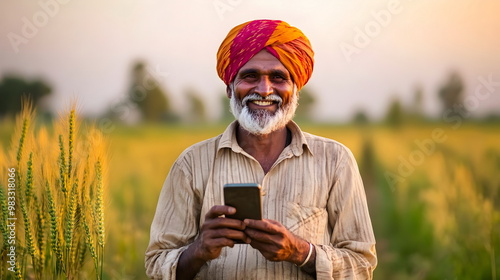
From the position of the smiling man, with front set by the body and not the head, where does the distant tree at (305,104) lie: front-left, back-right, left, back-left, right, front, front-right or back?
back

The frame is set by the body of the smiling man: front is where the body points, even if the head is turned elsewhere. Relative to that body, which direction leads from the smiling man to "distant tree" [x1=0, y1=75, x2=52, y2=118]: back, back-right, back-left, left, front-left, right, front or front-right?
back-right

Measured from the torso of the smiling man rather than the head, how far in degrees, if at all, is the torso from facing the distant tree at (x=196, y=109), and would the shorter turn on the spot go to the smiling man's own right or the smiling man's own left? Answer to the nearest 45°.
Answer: approximately 180°

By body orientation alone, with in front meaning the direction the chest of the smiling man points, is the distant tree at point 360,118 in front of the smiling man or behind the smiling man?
behind

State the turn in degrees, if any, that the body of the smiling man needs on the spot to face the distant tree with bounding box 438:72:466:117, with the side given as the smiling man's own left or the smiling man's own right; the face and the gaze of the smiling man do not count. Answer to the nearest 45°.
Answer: approximately 135° to the smiling man's own left

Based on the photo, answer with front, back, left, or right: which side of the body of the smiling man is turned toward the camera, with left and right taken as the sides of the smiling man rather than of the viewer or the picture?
front
